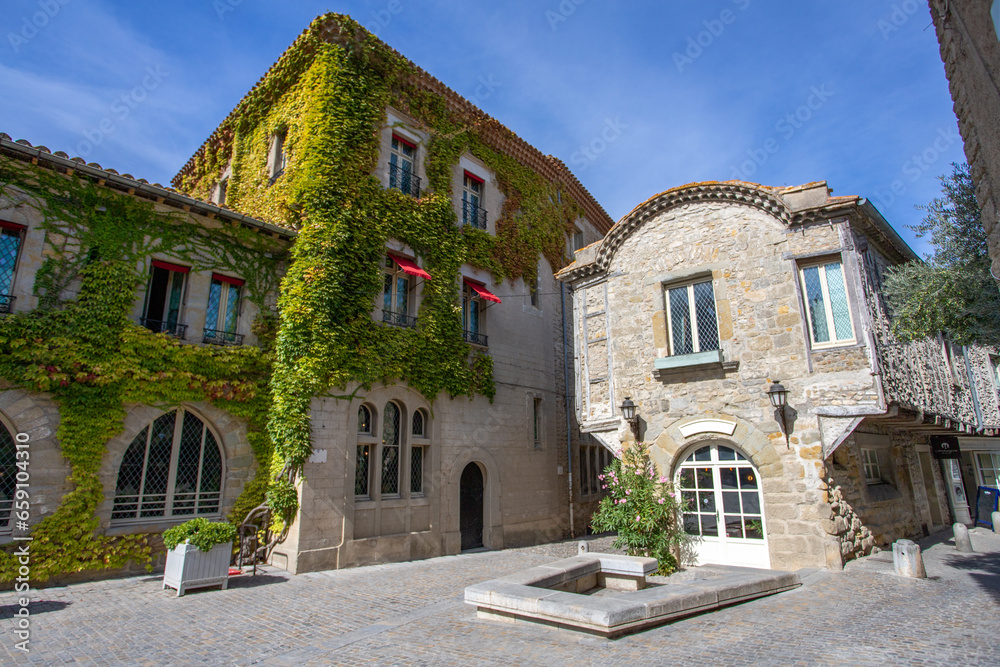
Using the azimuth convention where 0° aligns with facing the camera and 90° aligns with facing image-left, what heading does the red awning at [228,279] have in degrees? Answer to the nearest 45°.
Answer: approximately 315°

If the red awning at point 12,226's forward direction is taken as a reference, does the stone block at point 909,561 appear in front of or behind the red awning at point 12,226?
in front

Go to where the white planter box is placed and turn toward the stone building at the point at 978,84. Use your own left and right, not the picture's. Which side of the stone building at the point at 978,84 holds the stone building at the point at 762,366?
left

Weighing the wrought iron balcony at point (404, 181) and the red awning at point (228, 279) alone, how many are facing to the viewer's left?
0

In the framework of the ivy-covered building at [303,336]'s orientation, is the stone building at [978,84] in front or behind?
in front

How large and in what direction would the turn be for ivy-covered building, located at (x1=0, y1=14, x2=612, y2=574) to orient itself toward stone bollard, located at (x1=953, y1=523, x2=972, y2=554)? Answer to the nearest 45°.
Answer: approximately 45° to its left
